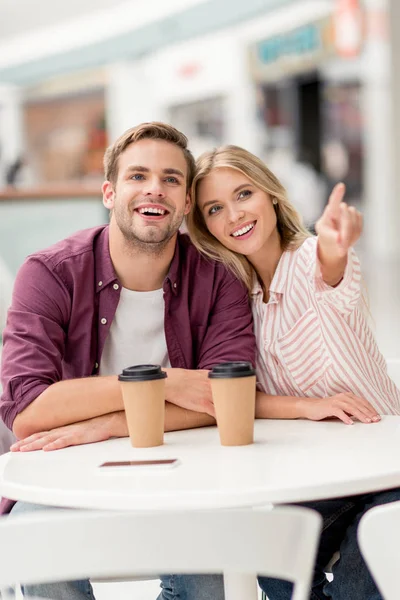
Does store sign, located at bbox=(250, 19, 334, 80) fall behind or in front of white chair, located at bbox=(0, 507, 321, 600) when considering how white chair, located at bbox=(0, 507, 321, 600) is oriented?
in front

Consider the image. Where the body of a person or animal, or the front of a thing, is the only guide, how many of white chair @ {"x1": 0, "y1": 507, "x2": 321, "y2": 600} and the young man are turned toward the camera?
1

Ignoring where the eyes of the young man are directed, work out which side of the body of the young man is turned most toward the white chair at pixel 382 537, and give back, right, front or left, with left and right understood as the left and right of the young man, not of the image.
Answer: front

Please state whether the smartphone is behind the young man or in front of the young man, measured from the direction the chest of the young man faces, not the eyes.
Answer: in front

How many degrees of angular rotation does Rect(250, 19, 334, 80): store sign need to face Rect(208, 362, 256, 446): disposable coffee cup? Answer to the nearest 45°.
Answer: approximately 45° to its left

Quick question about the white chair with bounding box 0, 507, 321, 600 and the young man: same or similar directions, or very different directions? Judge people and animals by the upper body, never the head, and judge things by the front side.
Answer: very different directions

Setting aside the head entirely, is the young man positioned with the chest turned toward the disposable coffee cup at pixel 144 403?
yes

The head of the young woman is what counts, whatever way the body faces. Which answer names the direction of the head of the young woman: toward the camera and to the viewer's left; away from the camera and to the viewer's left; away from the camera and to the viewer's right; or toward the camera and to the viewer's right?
toward the camera and to the viewer's right

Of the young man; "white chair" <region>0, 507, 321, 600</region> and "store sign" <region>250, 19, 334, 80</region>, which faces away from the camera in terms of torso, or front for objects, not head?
the white chair

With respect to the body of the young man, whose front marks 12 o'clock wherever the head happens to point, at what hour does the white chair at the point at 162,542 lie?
The white chair is roughly at 12 o'clock from the young man.

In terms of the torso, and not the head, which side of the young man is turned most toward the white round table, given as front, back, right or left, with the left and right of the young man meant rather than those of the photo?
front

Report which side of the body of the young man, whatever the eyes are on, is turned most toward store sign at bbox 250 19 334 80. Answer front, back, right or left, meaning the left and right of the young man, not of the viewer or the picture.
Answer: back

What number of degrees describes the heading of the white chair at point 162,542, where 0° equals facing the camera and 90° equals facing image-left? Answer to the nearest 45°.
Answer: approximately 180°

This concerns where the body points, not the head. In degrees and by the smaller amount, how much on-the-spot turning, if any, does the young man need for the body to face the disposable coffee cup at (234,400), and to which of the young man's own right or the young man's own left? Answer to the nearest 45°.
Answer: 0° — they already face it

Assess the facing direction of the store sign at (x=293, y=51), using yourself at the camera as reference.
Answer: facing the viewer and to the left of the viewer

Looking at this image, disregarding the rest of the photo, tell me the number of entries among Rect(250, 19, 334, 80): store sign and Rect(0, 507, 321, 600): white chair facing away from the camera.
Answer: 1

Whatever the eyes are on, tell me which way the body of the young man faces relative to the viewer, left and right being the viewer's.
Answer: facing the viewer

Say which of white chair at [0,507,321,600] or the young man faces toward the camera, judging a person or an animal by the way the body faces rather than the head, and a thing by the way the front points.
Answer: the young man
